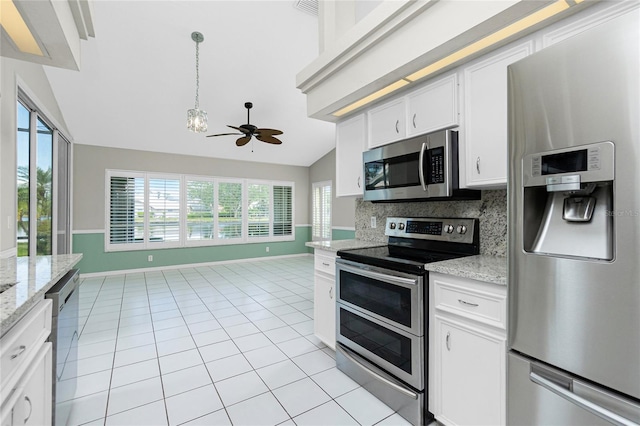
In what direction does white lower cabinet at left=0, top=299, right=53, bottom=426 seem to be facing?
to the viewer's right

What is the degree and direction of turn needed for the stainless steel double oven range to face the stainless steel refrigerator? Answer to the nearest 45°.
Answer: approximately 90° to its left

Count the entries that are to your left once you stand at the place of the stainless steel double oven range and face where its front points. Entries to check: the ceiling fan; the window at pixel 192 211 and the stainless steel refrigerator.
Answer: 1

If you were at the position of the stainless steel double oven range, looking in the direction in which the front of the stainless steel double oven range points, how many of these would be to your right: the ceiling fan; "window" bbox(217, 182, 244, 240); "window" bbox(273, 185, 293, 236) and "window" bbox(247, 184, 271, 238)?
4

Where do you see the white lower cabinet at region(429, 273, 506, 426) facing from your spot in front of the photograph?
facing the viewer and to the left of the viewer

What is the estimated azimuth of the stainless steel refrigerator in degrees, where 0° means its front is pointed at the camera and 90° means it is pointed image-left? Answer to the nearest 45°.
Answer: approximately 45°

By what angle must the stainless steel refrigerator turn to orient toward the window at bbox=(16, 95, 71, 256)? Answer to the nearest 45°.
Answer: approximately 45° to its right

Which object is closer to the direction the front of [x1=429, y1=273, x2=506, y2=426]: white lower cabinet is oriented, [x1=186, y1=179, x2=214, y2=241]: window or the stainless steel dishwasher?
the stainless steel dishwasher

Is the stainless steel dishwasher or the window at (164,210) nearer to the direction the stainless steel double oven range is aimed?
the stainless steel dishwasher

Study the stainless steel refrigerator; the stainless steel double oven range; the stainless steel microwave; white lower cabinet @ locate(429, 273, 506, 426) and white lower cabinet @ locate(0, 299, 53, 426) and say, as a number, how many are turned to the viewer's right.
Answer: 1

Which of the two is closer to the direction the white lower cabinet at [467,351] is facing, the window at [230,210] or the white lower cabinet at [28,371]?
the white lower cabinet

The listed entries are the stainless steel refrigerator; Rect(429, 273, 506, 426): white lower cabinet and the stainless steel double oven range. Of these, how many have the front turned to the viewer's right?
0

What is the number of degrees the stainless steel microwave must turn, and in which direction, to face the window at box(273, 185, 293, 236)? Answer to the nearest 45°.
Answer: approximately 90° to its right
